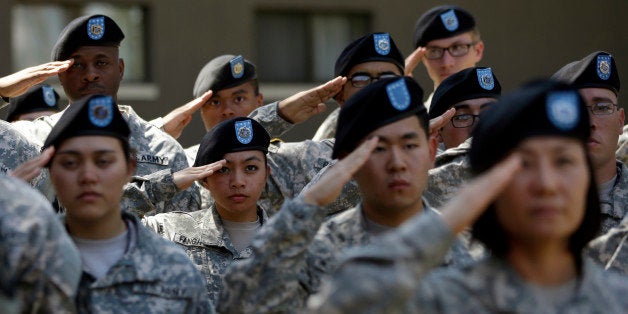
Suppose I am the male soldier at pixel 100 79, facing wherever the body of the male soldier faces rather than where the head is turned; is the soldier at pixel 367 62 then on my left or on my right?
on my left

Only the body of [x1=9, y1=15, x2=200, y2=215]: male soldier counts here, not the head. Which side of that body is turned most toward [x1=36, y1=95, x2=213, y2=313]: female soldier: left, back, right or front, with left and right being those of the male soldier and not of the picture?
front

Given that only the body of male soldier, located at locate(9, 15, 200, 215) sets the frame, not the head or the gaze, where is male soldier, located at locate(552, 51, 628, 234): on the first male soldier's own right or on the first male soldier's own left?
on the first male soldier's own left

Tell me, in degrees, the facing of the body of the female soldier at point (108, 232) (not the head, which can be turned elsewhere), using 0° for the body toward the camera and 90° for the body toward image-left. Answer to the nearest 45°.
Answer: approximately 0°

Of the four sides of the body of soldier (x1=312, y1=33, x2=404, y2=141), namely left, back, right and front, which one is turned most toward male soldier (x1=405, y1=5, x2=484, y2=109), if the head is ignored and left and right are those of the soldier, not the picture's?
left

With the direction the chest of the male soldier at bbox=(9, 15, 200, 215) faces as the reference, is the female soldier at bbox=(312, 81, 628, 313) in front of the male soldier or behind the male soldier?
in front

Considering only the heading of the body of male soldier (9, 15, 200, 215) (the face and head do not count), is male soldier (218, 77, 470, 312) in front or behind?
in front
